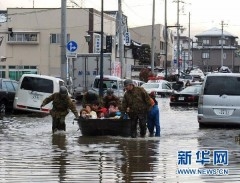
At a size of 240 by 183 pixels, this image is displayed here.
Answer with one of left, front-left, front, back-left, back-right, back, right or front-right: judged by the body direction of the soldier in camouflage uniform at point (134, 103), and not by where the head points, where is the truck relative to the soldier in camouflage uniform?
back-right

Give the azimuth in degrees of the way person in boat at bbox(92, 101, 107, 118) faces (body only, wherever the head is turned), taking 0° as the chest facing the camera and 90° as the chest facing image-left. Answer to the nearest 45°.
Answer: approximately 45°
